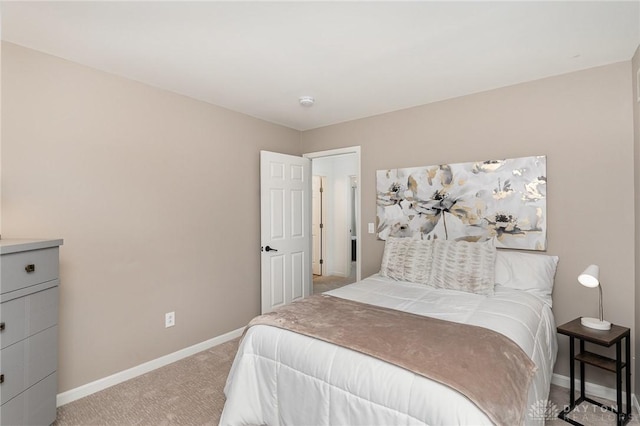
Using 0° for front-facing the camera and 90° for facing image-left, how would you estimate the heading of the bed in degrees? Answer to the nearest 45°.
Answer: approximately 45°

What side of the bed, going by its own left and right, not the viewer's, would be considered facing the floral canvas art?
back

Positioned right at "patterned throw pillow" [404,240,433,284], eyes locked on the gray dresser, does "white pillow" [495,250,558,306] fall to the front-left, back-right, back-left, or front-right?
back-left

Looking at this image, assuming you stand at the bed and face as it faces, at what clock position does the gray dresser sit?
The gray dresser is roughly at 1 o'clock from the bed.

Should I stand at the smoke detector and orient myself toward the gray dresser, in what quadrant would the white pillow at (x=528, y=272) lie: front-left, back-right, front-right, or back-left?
back-left

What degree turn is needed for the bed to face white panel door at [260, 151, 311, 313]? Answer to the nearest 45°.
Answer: approximately 90° to its right
